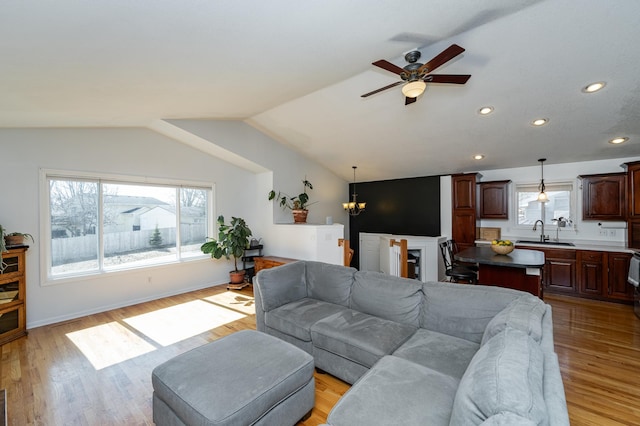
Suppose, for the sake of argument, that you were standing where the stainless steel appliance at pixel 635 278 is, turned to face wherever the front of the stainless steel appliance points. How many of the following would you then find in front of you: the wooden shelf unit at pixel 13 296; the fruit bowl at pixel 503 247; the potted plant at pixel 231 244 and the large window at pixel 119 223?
4

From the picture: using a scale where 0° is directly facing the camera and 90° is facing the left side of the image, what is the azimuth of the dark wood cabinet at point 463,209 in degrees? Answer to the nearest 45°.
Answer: approximately 0°

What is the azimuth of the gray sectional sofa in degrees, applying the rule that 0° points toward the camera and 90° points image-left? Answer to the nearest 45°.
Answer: approximately 45°

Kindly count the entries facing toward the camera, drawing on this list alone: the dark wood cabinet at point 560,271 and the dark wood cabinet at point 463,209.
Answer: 2

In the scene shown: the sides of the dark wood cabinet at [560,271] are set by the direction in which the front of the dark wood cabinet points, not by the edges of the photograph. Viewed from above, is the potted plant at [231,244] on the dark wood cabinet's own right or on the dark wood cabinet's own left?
on the dark wood cabinet's own right

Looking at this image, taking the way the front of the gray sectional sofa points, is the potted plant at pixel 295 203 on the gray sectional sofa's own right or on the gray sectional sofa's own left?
on the gray sectional sofa's own right

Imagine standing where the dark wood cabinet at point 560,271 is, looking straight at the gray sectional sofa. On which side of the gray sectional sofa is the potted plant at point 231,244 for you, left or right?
right

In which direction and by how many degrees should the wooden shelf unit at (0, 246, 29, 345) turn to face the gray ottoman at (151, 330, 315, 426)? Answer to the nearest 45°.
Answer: approximately 45° to its right

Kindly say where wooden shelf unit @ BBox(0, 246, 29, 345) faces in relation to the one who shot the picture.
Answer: facing the viewer and to the right of the viewer

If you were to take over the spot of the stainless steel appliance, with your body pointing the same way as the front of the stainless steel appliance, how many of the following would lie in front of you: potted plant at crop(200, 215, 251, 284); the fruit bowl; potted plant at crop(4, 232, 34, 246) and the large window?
4

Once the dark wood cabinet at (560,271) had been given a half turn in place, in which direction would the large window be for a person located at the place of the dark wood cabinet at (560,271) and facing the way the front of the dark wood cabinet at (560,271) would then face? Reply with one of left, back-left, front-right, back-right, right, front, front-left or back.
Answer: back-left

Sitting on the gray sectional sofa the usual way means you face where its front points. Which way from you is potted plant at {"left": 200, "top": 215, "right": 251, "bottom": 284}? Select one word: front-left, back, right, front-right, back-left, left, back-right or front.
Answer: right

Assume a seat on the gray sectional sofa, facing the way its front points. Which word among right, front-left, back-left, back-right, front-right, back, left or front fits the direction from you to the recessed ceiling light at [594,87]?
back
